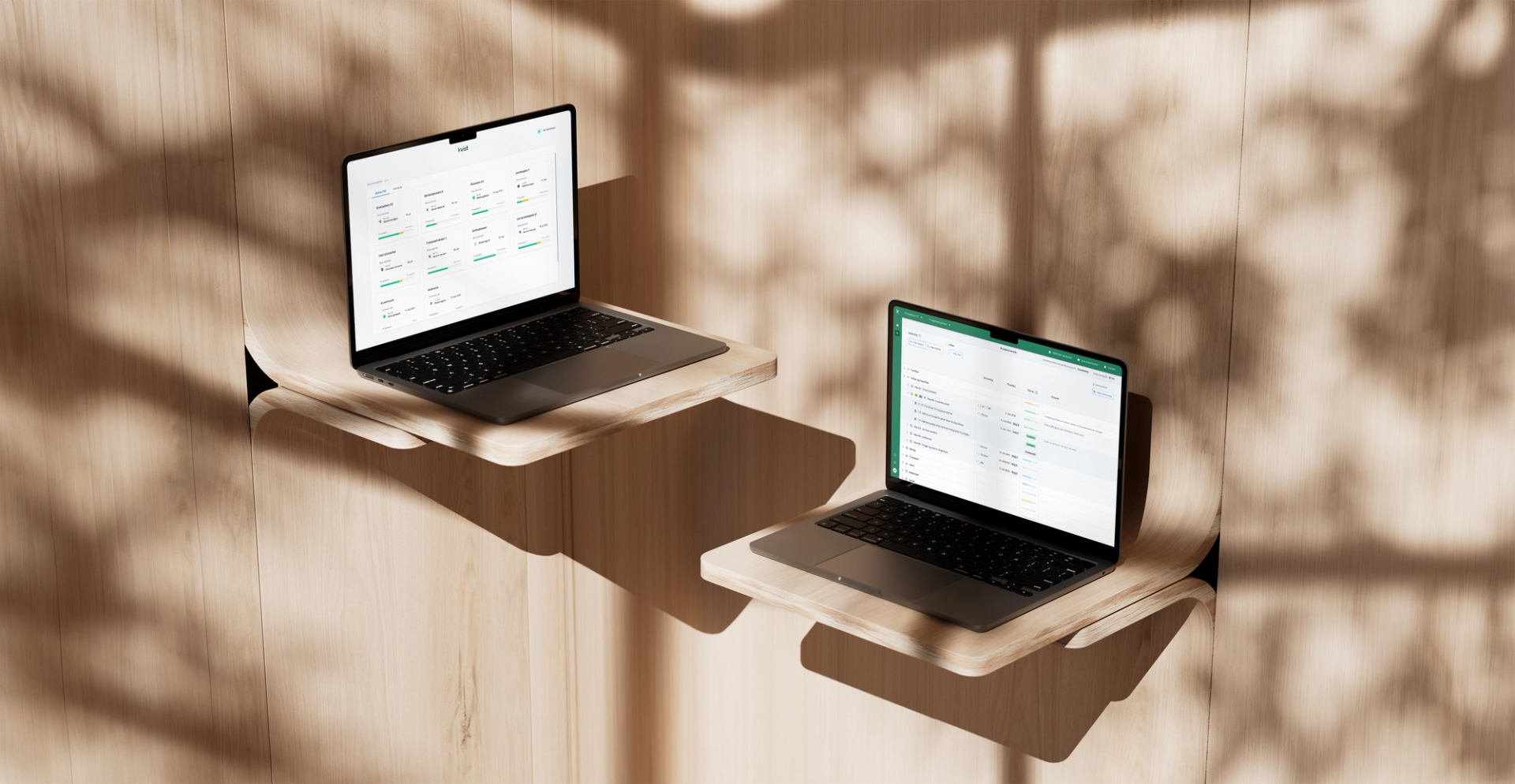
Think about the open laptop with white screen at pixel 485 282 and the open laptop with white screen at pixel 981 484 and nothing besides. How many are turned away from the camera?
0

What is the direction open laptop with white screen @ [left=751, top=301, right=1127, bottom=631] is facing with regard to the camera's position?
facing the viewer and to the left of the viewer

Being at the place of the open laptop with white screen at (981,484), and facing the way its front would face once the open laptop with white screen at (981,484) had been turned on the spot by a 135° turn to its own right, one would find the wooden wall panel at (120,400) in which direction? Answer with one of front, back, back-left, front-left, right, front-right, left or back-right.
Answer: left
